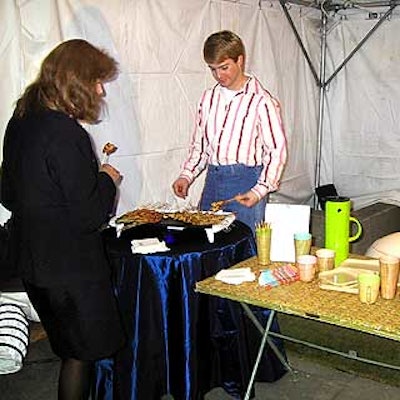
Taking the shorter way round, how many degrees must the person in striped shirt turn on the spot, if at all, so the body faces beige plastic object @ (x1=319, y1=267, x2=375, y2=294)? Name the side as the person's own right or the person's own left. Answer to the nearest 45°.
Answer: approximately 45° to the person's own left

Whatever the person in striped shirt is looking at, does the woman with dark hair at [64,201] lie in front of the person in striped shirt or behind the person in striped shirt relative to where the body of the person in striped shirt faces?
in front

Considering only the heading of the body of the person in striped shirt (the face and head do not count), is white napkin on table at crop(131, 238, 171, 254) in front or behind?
in front

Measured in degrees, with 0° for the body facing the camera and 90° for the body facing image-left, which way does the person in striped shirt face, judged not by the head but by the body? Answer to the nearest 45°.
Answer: approximately 45°

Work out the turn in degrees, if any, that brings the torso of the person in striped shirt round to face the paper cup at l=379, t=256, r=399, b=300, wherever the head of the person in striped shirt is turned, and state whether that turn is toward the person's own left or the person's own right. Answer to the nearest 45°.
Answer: approximately 45° to the person's own left

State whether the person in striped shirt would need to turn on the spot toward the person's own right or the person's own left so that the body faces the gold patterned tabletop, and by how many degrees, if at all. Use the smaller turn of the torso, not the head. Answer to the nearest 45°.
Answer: approximately 45° to the person's own left

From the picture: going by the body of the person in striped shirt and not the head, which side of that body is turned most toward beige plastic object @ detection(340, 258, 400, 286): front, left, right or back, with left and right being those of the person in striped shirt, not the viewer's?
left

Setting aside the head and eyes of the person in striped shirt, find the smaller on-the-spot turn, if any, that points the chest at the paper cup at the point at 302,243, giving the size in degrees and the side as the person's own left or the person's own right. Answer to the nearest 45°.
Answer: approximately 45° to the person's own left

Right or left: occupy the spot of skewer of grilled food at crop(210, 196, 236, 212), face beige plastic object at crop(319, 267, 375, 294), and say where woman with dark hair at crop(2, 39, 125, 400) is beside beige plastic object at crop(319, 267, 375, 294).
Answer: right

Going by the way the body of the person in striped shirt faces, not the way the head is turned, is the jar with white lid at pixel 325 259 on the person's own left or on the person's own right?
on the person's own left
